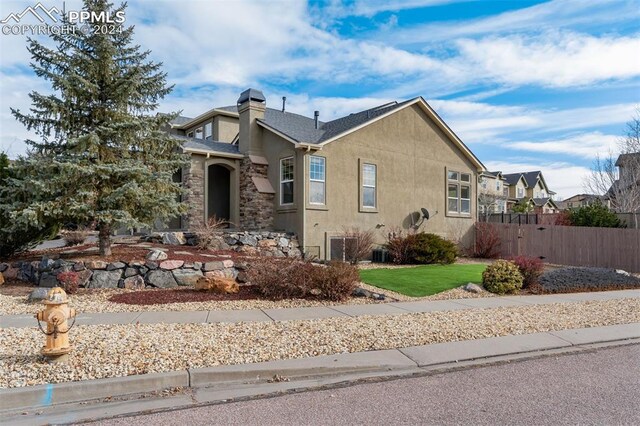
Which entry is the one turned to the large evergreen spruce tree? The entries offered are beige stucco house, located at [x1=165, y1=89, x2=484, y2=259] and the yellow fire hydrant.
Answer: the beige stucco house

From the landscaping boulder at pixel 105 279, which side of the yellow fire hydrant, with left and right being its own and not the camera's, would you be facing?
back

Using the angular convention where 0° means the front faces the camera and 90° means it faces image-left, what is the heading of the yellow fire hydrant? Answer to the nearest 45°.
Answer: approximately 0°

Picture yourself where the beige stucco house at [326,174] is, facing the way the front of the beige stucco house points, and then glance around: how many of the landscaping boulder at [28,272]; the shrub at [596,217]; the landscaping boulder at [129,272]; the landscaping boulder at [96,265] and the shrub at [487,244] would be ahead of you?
3

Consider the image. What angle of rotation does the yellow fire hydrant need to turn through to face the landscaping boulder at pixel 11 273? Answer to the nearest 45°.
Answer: approximately 180°

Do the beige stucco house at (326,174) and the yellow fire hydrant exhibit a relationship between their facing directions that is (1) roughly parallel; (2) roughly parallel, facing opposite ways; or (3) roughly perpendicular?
roughly perpendicular

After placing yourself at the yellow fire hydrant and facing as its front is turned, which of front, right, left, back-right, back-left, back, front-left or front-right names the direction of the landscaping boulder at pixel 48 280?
back

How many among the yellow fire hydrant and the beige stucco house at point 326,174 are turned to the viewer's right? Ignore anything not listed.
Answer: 0

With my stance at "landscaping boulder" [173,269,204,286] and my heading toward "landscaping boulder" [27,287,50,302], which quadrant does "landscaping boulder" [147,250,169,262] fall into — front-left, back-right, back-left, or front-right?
front-right

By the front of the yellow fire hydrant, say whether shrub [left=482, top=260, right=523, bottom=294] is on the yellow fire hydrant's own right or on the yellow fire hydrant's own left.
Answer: on the yellow fire hydrant's own left

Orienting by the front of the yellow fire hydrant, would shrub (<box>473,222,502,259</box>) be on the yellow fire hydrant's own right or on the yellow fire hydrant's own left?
on the yellow fire hydrant's own left

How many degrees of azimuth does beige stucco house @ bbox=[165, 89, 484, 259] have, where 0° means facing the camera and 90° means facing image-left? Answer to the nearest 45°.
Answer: approximately 45°

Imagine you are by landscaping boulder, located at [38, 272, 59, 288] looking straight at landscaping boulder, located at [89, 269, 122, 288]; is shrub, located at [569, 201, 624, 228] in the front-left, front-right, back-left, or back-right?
front-left

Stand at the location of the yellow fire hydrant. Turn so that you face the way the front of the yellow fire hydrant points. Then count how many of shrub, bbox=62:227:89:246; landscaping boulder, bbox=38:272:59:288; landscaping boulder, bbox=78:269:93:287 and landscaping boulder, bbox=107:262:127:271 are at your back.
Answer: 4

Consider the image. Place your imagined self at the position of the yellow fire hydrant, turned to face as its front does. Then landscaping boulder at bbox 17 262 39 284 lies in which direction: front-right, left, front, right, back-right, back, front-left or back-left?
back
